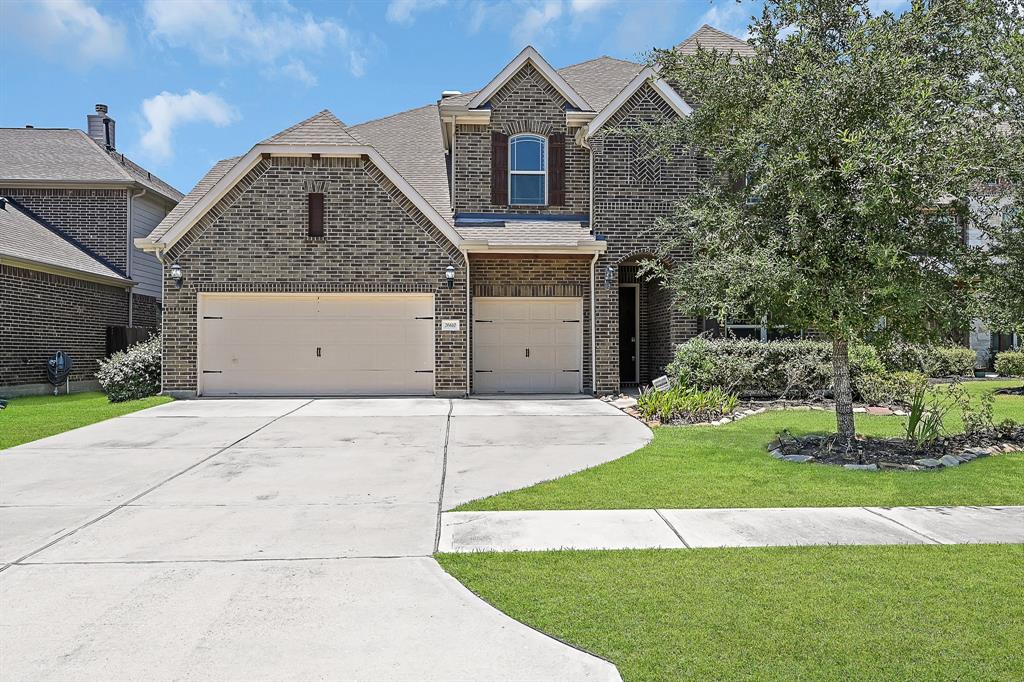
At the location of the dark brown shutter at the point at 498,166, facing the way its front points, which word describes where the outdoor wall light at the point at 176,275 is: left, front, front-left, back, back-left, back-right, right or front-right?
right

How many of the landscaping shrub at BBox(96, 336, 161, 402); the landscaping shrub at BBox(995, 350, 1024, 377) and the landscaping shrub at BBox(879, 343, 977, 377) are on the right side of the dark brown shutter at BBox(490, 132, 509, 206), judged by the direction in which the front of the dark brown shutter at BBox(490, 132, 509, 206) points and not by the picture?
1

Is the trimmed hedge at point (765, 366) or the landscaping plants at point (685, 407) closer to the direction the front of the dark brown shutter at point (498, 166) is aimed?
the landscaping plants

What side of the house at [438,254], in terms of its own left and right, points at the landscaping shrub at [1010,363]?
left

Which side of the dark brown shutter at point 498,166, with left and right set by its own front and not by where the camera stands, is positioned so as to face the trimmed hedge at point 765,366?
left

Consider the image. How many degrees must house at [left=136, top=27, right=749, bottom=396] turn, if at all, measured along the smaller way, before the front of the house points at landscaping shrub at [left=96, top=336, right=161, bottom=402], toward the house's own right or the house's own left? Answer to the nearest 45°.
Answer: approximately 90° to the house's own right

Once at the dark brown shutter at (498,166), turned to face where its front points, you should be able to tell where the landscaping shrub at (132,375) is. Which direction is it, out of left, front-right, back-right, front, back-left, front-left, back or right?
right

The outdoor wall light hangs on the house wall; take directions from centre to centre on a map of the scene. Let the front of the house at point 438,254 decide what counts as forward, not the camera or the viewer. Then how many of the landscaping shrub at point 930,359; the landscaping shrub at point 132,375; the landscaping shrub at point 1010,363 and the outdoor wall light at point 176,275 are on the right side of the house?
2

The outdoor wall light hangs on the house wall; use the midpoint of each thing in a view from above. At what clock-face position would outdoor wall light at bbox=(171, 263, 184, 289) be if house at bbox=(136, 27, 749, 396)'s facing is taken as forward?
The outdoor wall light is roughly at 3 o'clock from the house.

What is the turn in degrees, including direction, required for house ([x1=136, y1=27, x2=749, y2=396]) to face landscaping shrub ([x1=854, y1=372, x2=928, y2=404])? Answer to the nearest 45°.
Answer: approximately 90° to its left

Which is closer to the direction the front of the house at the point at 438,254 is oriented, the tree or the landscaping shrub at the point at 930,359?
the tree

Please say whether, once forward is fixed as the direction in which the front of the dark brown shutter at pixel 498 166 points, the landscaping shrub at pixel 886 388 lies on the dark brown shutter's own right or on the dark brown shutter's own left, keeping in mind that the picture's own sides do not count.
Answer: on the dark brown shutter's own left

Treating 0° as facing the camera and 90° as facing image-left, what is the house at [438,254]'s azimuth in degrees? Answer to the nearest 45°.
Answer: approximately 0°
